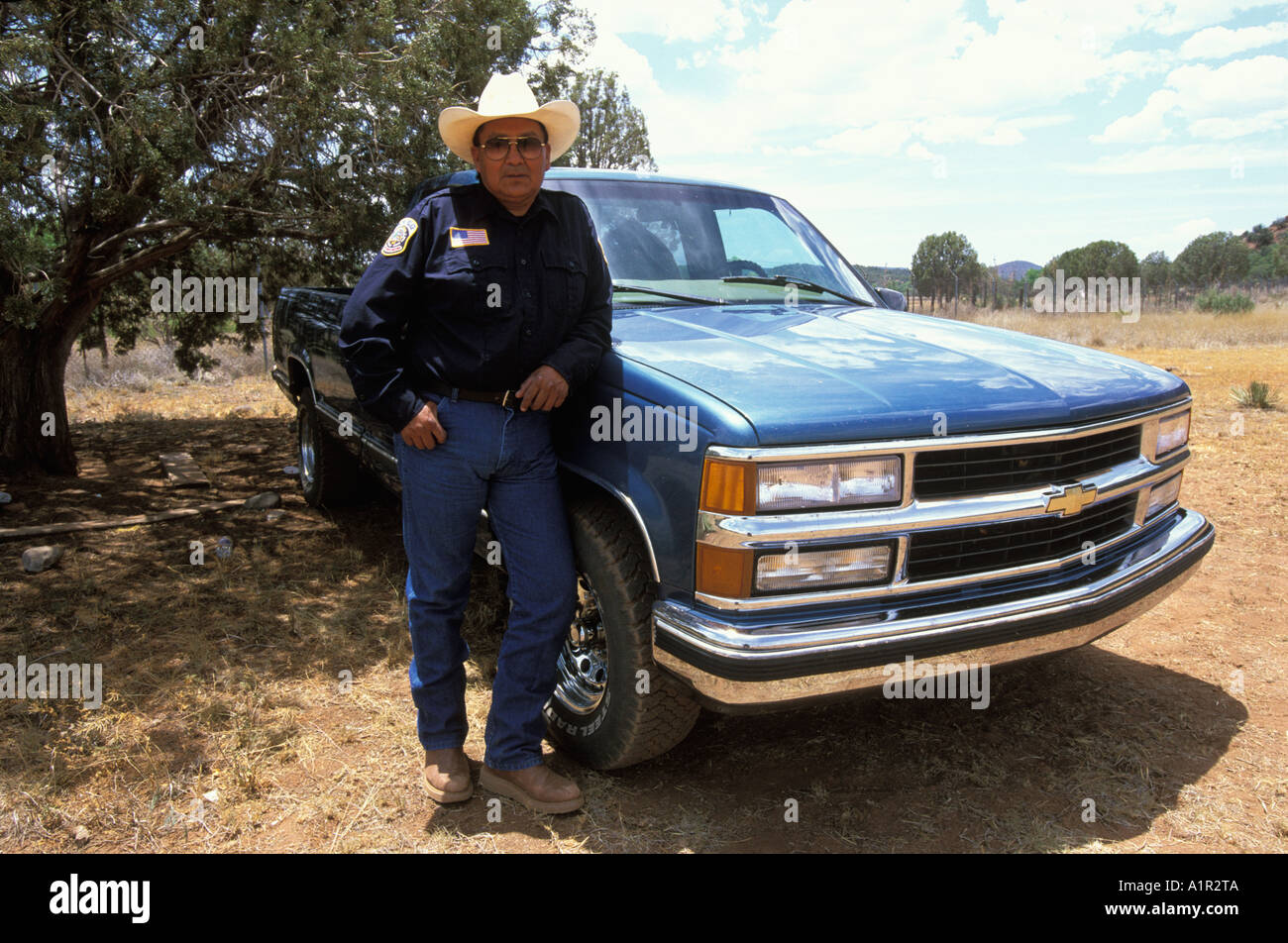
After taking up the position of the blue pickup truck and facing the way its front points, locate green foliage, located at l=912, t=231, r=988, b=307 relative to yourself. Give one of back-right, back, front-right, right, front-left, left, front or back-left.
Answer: back-left

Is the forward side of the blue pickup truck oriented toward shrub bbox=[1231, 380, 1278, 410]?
no

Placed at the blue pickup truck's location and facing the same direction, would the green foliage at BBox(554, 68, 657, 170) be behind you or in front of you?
behind

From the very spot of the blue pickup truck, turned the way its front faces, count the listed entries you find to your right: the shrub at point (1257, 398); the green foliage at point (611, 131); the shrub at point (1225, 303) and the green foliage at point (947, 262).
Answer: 0

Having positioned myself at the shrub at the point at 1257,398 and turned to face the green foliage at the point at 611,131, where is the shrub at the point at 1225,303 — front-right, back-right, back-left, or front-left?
front-right

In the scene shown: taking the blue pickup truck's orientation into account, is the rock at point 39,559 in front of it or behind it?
behind

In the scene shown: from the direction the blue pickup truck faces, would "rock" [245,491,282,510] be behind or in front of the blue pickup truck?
behind

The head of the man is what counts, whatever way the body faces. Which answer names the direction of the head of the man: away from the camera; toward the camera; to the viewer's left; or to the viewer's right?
toward the camera

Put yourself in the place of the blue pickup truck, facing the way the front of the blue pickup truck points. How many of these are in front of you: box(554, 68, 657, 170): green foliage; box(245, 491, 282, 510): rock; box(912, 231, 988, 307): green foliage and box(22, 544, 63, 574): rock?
0

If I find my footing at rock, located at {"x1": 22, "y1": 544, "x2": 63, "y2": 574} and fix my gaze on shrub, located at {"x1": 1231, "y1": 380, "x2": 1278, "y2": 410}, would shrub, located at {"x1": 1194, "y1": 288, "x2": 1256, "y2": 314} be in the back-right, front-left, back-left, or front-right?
front-left

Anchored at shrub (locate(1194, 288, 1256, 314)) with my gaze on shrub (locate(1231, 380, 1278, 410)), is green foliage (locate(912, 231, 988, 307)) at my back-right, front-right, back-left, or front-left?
back-right

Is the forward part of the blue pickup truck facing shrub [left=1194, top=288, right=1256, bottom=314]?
no

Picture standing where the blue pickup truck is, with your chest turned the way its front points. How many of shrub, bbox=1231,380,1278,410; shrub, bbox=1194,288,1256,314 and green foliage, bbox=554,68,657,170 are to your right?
0

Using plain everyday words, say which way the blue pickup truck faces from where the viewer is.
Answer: facing the viewer and to the right of the viewer
